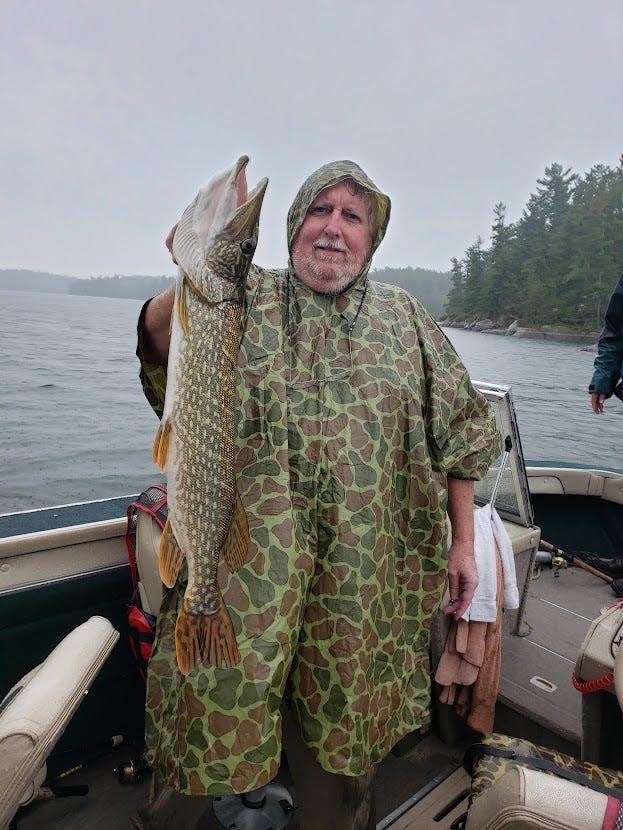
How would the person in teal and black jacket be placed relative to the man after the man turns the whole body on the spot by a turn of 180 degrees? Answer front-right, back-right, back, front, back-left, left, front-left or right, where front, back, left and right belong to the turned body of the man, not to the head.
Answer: front-right

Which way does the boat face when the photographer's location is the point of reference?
facing away from the viewer and to the right of the viewer

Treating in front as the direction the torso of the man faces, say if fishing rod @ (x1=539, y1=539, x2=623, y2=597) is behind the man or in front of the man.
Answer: behind
